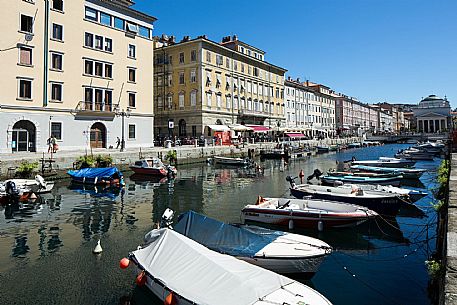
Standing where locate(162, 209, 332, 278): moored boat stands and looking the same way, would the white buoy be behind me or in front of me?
behind

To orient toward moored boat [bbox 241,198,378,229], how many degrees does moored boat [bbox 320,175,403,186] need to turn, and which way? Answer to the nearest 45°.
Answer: approximately 90° to its right

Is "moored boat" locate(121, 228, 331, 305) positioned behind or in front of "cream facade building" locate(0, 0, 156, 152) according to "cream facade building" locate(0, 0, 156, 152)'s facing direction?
in front

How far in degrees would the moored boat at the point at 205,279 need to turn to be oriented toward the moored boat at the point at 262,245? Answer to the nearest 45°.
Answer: approximately 90° to its left

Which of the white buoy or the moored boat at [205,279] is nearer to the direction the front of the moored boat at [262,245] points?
the moored boat

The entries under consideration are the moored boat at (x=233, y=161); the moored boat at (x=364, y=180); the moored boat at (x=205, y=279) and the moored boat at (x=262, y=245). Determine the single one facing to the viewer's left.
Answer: the moored boat at (x=233, y=161)

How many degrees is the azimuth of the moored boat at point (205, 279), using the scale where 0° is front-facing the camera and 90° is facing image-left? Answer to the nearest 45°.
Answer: approximately 315°

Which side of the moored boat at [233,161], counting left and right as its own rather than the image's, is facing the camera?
left

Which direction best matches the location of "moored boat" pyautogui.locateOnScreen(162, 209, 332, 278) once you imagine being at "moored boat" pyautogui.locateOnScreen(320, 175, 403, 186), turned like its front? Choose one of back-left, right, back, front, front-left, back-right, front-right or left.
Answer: right

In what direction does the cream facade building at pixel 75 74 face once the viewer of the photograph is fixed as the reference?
facing the viewer and to the right of the viewer

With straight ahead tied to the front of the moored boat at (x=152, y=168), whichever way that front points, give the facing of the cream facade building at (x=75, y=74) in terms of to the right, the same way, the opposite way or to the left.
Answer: the opposite way

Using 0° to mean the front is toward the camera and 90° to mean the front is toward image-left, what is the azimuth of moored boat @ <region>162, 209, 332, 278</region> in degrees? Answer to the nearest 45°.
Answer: approximately 315°
